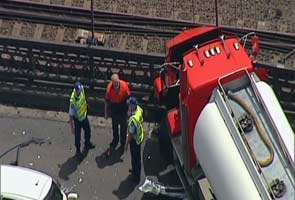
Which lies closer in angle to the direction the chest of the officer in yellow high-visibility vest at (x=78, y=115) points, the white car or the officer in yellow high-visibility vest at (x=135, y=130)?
the officer in yellow high-visibility vest

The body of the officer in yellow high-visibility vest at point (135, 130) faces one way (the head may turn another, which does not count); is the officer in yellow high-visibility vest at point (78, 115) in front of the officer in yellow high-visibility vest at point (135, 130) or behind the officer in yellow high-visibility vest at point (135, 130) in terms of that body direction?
in front

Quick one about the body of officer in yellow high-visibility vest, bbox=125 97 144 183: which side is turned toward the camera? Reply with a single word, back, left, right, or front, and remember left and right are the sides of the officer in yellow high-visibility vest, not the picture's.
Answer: left

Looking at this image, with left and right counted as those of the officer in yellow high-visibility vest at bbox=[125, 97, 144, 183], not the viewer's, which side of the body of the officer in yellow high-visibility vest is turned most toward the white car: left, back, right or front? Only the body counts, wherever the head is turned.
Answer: front

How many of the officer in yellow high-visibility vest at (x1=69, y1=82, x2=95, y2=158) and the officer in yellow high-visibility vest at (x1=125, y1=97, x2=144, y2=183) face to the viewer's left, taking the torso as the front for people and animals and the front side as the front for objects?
1

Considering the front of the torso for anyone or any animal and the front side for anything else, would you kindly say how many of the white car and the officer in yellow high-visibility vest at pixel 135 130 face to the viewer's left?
1
